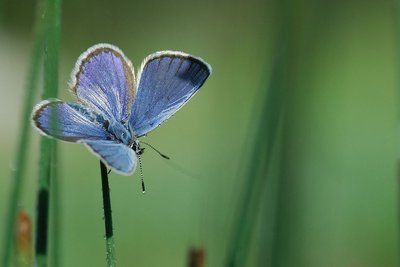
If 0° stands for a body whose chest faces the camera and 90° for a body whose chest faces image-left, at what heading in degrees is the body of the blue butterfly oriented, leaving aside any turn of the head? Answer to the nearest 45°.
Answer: approximately 315°
